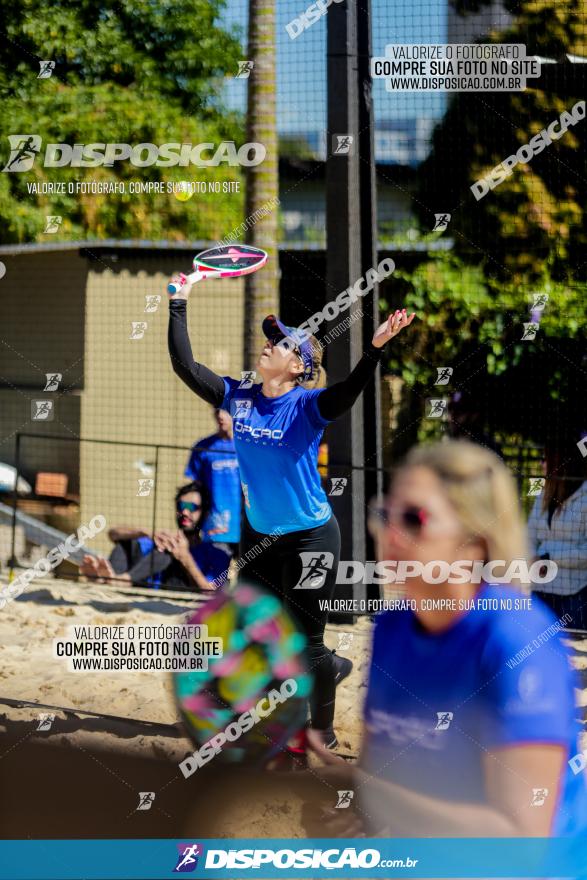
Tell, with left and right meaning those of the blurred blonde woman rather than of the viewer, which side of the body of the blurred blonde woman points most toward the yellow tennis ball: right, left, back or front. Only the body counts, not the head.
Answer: right

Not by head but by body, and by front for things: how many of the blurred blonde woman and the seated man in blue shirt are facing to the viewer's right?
0

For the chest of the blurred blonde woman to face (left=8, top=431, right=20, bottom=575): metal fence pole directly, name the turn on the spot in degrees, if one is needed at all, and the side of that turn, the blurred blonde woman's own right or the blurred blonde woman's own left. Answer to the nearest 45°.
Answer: approximately 90° to the blurred blonde woman's own right

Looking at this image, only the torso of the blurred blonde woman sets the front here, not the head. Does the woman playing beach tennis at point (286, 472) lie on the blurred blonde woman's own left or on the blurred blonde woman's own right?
on the blurred blonde woman's own right

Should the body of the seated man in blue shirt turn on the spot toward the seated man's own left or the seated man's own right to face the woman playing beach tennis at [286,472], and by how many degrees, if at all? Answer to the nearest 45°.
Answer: approximately 45° to the seated man's own left

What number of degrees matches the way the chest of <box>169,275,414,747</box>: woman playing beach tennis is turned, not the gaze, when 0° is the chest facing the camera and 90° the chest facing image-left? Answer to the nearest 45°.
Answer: approximately 45°

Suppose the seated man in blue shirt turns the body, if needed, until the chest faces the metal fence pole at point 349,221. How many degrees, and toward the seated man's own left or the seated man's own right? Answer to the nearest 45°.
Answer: approximately 90° to the seated man's own left

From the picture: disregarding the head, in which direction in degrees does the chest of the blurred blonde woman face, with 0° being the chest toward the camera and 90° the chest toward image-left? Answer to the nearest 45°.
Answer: approximately 45°

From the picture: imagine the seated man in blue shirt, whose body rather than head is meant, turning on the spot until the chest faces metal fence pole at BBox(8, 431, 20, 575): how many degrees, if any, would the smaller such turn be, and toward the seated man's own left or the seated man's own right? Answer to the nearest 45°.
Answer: approximately 90° to the seated man's own right
